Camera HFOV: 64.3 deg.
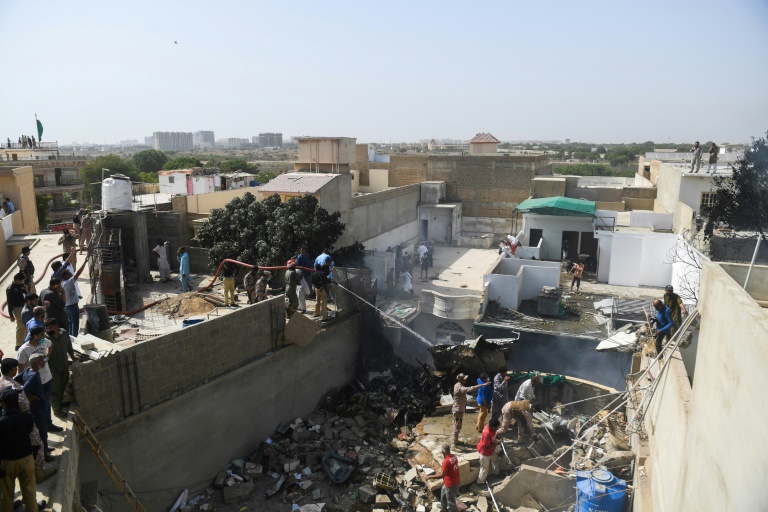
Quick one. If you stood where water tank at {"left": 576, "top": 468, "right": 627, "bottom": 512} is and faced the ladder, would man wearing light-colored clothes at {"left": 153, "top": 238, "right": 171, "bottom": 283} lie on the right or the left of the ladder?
right

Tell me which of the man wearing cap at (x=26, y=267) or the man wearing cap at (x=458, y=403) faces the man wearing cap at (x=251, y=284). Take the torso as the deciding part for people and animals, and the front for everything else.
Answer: the man wearing cap at (x=26, y=267)

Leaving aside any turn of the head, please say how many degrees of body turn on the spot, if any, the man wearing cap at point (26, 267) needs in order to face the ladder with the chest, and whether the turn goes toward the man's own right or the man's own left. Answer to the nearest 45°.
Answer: approximately 90° to the man's own right

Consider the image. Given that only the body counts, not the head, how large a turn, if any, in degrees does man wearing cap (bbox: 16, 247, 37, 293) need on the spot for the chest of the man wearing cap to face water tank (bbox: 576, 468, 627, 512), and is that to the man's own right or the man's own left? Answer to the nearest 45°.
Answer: approximately 45° to the man's own right

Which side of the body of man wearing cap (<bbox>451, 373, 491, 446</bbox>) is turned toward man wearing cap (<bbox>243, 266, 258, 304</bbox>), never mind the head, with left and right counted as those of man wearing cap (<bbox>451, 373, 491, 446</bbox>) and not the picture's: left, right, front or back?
back

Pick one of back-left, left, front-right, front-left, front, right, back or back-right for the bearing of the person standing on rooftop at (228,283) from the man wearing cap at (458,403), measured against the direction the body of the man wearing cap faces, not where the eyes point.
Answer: back

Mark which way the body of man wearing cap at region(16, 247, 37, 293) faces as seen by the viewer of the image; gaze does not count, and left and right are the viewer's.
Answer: facing to the right of the viewer

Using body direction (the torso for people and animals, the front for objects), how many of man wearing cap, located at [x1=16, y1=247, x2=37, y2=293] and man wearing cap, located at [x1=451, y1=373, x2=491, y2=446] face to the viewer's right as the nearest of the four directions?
2

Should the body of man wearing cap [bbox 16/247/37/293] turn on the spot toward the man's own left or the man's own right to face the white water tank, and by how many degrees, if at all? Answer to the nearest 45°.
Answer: approximately 45° to the man's own left

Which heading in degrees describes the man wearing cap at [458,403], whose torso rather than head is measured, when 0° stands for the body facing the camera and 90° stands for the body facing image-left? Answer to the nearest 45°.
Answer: approximately 270°
